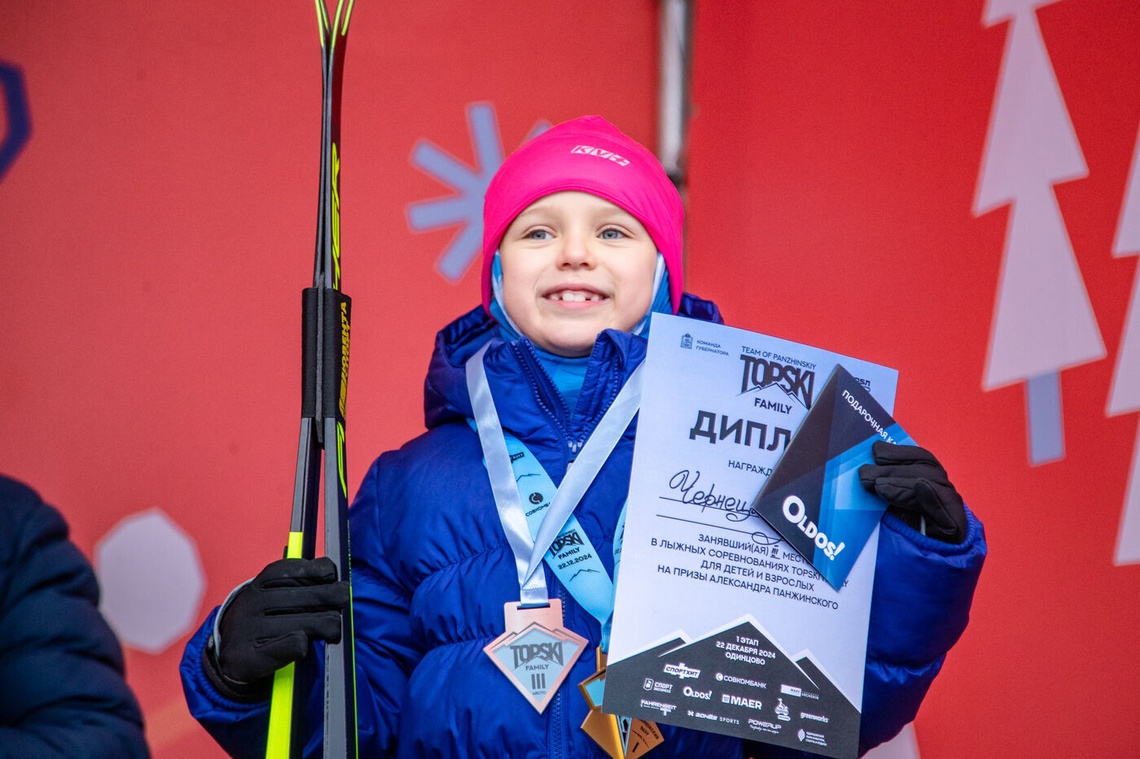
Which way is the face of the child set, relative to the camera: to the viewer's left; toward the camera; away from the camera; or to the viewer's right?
toward the camera

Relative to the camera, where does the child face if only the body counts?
toward the camera
